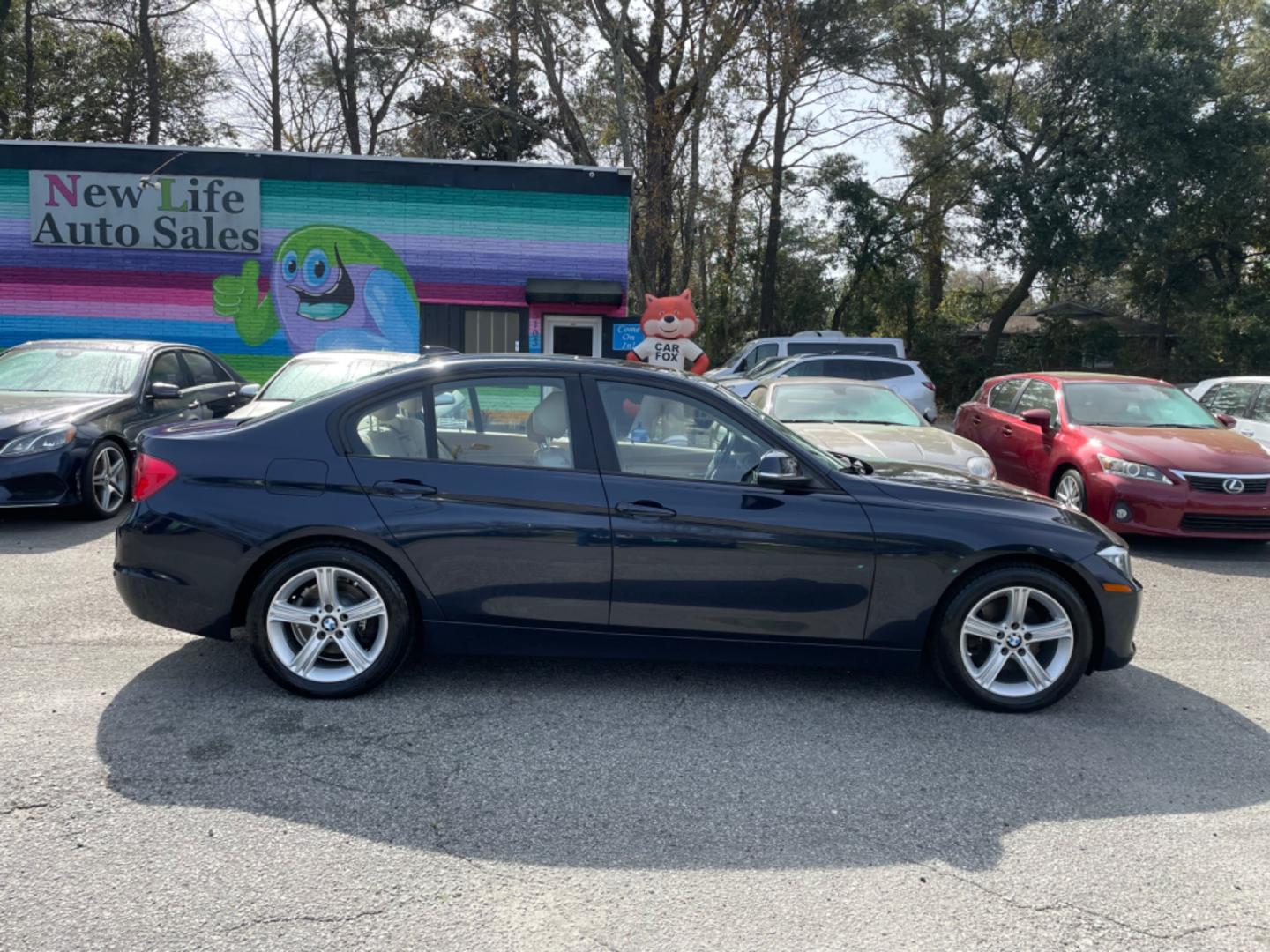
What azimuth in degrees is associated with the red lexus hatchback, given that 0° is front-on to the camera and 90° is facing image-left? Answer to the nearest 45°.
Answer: approximately 315°

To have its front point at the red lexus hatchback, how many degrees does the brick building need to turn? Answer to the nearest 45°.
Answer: approximately 45° to its left

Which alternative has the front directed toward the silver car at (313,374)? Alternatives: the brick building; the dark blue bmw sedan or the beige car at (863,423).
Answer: the brick building

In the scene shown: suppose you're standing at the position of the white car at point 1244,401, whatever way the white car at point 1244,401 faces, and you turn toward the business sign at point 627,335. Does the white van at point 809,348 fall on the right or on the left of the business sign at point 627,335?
right

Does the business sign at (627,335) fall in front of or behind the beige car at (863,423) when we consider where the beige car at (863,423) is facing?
behind

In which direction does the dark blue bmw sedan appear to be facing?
to the viewer's right

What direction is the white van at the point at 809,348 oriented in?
to the viewer's left

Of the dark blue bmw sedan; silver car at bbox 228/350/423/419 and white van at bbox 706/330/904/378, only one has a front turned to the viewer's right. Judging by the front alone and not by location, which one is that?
the dark blue bmw sedan

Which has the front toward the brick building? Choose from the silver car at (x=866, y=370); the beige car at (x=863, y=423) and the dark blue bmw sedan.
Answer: the silver car at (x=866, y=370)

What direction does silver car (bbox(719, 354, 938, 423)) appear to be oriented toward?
to the viewer's left
